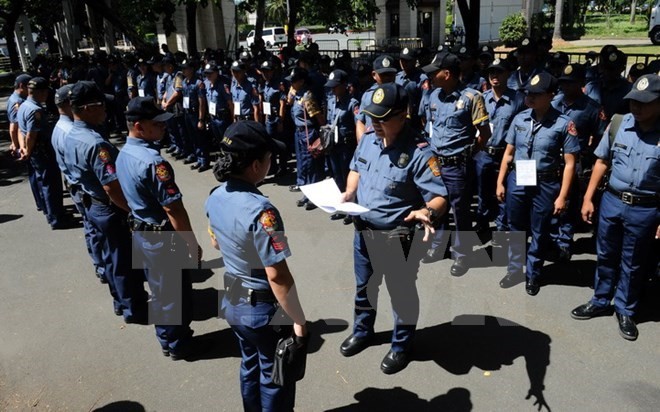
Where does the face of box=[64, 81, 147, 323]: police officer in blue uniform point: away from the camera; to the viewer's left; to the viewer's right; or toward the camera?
to the viewer's right

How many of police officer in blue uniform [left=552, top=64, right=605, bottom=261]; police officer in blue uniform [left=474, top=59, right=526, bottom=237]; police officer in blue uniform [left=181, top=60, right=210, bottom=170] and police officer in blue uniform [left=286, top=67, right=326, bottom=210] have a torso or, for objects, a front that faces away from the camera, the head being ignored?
0

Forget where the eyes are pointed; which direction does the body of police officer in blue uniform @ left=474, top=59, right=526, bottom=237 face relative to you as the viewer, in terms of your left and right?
facing the viewer and to the left of the viewer

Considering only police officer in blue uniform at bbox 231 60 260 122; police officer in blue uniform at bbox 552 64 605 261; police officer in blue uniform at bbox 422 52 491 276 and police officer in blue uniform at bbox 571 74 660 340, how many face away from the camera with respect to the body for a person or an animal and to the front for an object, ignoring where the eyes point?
0

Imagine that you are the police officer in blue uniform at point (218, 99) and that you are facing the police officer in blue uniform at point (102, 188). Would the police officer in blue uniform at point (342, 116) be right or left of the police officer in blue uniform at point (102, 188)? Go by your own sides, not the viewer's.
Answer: left

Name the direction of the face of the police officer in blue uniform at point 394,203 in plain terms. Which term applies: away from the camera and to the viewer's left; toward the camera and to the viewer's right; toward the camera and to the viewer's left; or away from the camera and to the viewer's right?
toward the camera and to the viewer's left

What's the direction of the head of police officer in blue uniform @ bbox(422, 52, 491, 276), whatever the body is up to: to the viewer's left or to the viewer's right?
to the viewer's left

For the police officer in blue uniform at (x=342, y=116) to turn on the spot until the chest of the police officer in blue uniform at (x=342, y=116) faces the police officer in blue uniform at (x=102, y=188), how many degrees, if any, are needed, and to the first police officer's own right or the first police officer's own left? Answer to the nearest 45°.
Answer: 0° — they already face them

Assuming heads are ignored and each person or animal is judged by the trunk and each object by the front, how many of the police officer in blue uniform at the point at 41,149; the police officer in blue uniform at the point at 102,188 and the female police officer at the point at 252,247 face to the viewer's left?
0

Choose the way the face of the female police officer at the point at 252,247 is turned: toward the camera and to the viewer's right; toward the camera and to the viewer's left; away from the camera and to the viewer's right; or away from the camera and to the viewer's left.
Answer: away from the camera and to the viewer's right

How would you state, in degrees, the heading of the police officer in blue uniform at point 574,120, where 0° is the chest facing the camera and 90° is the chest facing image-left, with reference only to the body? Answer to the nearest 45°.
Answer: approximately 45°

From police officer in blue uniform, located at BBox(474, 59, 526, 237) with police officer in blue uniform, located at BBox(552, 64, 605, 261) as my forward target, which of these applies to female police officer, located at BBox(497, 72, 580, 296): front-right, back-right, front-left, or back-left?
front-right

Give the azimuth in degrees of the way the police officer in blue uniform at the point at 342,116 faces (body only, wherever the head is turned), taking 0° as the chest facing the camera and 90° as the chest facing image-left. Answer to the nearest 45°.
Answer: approximately 45°

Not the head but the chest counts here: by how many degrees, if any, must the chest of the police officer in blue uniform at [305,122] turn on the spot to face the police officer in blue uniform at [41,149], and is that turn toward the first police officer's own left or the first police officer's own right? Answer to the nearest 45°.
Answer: approximately 45° to the first police officer's own right

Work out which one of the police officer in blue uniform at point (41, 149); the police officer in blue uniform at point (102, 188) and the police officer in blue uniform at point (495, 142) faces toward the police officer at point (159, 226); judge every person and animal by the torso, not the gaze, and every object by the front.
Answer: the police officer in blue uniform at point (495, 142)

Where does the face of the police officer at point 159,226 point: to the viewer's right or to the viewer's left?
to the viewer's right

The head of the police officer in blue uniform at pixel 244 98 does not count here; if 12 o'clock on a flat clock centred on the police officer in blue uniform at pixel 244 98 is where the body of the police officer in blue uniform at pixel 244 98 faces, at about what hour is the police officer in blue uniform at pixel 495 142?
the police officer in blue uniform at pixel 495 142 is roughly at 9 o'clock from the police officer in blue uniform at pixel 244 98.

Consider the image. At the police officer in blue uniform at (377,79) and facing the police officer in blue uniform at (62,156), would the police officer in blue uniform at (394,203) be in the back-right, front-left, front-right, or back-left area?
front-left

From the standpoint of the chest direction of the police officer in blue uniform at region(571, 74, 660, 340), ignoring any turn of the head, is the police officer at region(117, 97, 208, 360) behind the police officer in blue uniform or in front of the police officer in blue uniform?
in front
